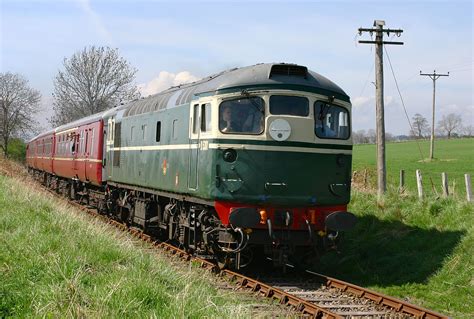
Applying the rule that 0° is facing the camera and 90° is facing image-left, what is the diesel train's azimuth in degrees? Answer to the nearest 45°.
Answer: approximately 315°

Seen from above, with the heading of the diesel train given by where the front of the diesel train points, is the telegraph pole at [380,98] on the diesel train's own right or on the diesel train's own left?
on the diesel train's own left
